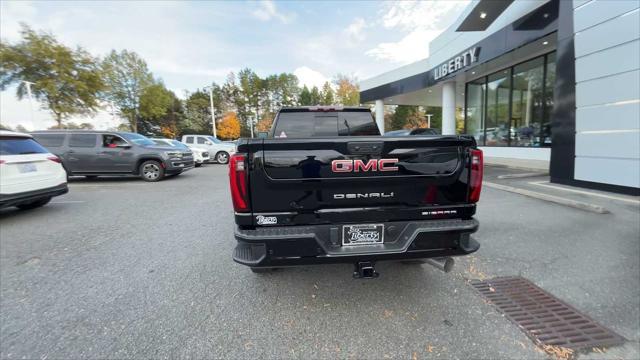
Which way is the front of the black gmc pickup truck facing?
away from the camera

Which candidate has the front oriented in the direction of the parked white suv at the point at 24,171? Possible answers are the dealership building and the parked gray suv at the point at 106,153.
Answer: the dealership building

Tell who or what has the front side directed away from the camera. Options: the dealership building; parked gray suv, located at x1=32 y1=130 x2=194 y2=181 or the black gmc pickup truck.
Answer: the black gmc pickup truck

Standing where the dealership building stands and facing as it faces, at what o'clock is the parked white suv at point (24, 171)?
The parked white suv is roughly at 12 o'clock from the dealership building.

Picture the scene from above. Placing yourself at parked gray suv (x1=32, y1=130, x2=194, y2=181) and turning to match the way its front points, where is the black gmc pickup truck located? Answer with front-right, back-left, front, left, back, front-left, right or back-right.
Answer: right

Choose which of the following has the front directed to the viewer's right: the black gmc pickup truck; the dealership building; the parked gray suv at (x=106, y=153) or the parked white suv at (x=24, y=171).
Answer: the parked gray suv

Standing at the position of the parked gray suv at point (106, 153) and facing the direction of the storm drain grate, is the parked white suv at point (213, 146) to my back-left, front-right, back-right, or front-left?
back-left

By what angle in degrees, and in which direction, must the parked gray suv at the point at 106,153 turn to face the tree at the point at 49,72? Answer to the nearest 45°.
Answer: approximately 90° to its left

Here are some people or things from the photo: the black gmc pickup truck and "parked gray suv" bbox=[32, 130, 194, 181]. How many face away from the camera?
1

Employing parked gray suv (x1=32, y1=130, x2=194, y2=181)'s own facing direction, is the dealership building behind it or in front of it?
in front

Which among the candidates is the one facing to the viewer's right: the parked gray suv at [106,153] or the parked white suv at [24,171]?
the parked gray suv

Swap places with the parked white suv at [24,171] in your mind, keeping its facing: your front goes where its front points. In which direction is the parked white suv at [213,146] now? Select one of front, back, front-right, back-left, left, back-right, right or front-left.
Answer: right

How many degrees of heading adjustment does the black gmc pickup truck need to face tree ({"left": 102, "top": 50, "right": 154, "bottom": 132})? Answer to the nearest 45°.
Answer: approximately 45° to its left

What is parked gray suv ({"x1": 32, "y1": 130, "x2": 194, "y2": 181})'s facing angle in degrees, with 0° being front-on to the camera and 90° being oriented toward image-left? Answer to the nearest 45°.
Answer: approximately 270°

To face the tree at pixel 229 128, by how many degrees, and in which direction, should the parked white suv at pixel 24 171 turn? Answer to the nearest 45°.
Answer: approximately 90° to its right

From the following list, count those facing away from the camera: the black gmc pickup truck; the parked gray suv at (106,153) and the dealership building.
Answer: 1

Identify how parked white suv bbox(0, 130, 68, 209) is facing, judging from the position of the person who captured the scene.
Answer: facing away from the viewer and to the left of the viewer
